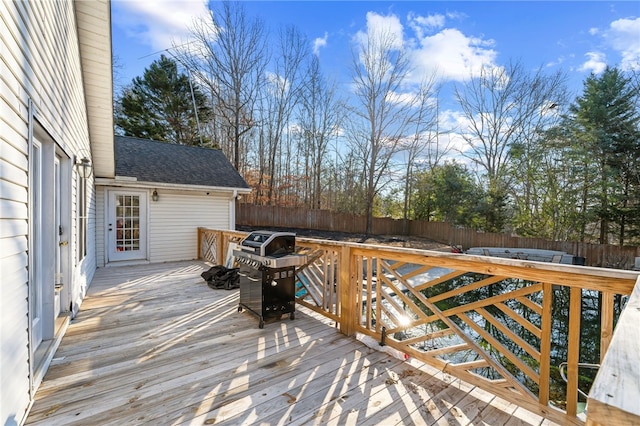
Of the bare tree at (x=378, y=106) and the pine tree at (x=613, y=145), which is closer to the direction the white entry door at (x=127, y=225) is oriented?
the pine tree

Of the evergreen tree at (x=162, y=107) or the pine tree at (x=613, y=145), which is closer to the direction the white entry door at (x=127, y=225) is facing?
the pine tree

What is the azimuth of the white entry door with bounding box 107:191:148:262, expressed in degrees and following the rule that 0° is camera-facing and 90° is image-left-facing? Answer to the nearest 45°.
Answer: approximately 0°

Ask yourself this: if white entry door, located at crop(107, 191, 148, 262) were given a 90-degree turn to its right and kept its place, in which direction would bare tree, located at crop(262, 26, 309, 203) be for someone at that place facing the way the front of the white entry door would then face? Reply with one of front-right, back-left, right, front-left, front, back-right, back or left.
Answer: back-right

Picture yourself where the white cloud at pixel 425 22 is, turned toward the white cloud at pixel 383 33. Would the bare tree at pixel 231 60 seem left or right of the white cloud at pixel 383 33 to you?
left

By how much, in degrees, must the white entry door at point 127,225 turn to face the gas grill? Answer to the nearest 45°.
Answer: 0° — it already faces it
